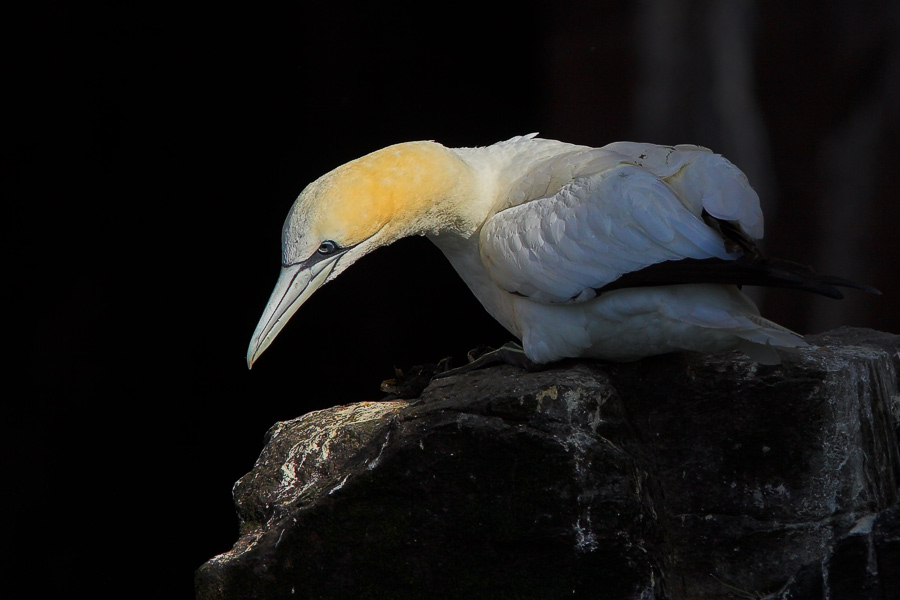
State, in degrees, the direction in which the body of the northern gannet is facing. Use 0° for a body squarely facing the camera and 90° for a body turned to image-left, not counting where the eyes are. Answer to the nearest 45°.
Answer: approximately 90°
